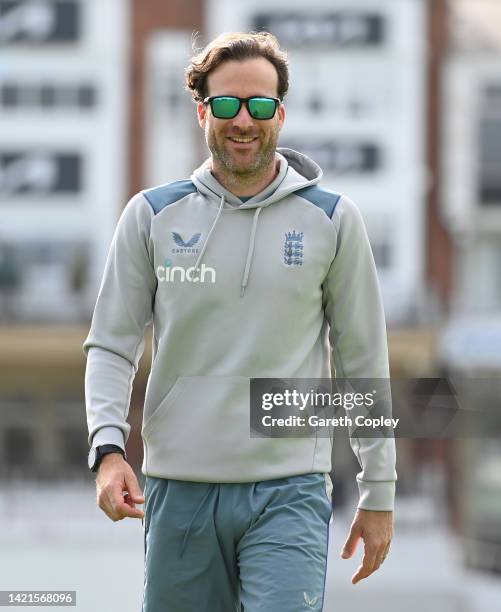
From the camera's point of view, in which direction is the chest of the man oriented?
toward the camera
